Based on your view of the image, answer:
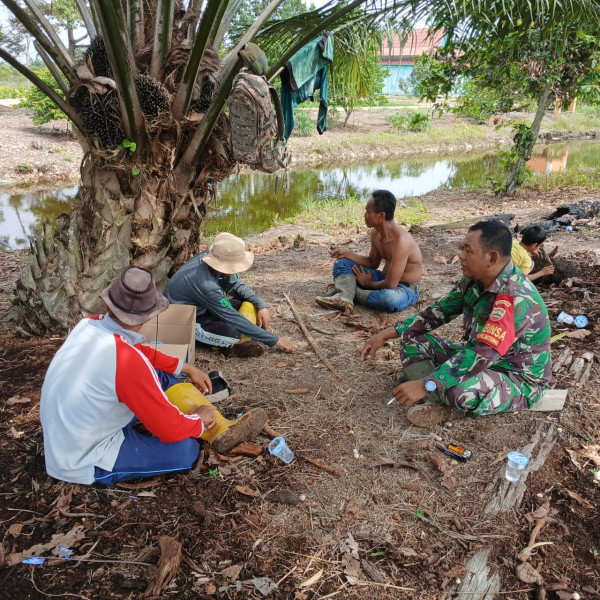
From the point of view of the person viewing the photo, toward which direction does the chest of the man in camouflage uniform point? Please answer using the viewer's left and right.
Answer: facing to the left of the viewer

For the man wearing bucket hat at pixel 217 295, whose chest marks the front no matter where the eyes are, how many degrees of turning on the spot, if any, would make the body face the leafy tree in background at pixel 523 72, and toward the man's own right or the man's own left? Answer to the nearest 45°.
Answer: approximately 90° to the man's own left

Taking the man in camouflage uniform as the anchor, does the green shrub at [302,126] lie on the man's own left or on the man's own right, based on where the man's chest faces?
on the man's own right

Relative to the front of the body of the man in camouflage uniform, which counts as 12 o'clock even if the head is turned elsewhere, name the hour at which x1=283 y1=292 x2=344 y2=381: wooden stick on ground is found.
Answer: The wooden stick on ground is roughly at 1 o'clock from the man in camouflage uniform.

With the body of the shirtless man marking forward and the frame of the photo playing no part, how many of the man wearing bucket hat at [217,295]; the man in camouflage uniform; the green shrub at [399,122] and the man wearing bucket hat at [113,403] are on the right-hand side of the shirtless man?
1

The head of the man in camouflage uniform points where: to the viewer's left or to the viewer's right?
to the viewer's left

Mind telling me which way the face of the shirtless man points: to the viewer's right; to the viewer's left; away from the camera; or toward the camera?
to the viewer's left

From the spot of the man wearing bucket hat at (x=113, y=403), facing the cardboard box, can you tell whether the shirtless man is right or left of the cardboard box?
right

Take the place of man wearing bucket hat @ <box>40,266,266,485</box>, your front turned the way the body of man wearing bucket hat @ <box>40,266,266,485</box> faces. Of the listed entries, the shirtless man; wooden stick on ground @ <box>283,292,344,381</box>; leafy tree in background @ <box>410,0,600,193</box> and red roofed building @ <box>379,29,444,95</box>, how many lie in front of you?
4

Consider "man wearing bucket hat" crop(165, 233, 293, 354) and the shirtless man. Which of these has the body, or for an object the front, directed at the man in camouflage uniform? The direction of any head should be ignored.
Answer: the man wearing bucket hat

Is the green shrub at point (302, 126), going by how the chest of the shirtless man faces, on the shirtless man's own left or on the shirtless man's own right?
on the shirtless man's own right

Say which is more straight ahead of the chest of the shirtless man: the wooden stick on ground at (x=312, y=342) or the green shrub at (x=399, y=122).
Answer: the wooden stick on ground

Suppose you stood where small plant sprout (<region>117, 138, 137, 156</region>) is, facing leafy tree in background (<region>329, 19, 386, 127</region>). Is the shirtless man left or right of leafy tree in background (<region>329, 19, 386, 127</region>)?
right

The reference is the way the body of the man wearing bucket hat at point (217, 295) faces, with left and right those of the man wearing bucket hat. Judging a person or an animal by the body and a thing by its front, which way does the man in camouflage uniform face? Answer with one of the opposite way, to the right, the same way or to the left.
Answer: the opposite way

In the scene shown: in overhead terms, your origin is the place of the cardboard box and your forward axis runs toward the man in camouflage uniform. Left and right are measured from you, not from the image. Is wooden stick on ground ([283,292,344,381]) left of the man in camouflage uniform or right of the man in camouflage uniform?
left

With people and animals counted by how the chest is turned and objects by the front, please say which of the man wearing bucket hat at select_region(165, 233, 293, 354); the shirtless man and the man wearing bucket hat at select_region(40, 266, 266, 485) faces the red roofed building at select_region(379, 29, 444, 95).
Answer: the man wearing bucket hat at select_region(40, 266, 266, 485)

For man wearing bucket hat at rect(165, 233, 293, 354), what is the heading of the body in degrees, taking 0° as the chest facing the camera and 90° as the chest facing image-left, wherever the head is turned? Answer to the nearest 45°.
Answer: approximately 315°

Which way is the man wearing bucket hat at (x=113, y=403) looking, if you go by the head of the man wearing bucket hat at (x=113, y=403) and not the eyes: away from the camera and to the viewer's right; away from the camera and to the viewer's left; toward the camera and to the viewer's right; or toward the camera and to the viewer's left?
away from the camera and to the viewer's right
